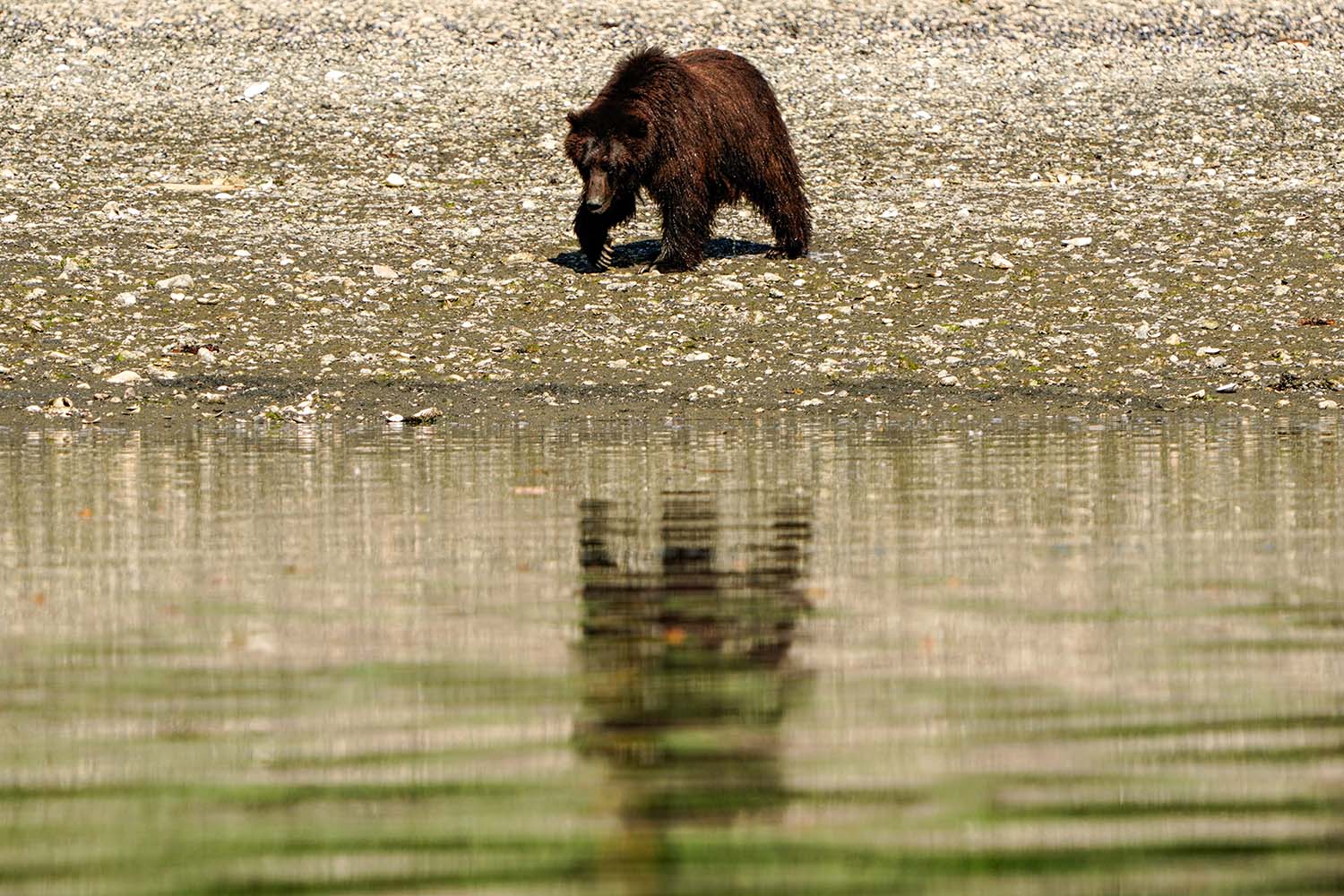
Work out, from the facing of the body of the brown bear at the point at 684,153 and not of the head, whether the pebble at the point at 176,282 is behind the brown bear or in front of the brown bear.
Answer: in front

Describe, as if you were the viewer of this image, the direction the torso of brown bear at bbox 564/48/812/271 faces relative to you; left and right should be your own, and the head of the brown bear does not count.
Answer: facing the viewer and to the left of the viewer
